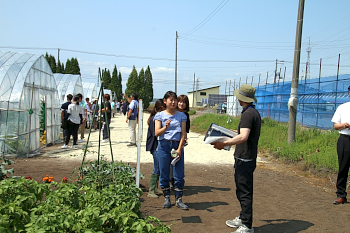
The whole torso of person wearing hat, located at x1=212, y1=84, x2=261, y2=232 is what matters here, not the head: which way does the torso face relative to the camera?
to the viewer's left

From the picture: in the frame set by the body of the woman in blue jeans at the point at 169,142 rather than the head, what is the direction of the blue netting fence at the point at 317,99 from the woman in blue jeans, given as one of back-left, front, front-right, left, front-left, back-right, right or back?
back-left

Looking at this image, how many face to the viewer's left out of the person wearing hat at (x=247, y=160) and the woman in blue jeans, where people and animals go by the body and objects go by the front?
1

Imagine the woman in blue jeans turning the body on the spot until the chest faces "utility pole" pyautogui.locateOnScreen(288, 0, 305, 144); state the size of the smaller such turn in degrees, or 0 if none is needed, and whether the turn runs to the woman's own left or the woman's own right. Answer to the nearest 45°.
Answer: approximately 135° to the woman's own left

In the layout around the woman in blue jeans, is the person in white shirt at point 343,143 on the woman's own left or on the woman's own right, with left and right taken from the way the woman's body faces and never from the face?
on the woman's own left

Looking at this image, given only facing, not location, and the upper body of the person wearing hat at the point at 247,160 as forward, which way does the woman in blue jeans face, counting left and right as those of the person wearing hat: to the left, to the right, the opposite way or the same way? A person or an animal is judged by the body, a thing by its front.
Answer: to the left

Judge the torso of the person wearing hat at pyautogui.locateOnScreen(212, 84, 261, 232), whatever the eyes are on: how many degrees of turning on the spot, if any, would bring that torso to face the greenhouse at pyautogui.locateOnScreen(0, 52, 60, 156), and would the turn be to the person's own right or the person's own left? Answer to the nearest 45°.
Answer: approximately 45° to the person's own right

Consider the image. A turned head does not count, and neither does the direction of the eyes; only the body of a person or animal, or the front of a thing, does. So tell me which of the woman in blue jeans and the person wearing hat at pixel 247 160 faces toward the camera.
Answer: the woman in blue jeans

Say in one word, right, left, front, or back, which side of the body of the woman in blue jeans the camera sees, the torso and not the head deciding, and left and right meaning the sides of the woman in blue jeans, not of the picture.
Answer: front
